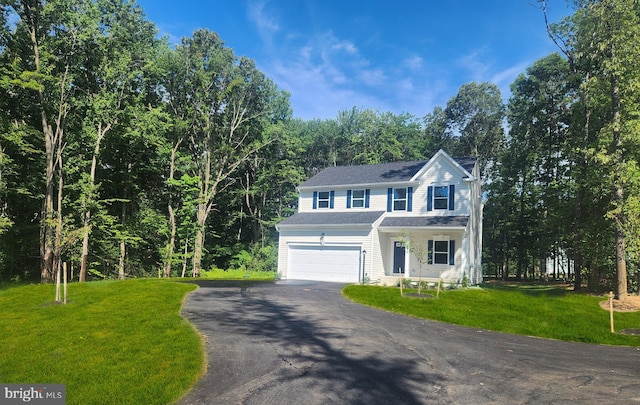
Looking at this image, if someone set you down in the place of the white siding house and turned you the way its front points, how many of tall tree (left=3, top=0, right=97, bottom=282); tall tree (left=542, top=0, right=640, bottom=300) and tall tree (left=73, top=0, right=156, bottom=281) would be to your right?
2

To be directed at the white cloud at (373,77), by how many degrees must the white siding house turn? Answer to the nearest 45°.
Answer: approximately 180°

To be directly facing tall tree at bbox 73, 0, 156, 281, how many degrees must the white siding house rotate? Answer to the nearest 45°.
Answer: approximately 90° to its right

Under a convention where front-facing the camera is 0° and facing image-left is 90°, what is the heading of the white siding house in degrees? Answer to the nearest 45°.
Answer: approximately 0°

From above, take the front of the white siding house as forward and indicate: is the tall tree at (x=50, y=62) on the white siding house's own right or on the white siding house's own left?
on the white siding house's own right

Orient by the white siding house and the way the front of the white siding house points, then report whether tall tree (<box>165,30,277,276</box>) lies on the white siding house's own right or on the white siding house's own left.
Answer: on the white siding house's own right

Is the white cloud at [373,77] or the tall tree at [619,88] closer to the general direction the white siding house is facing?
the tall tree

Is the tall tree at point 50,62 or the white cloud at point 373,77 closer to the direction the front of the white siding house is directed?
the tall tree

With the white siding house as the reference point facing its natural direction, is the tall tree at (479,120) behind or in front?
behind
